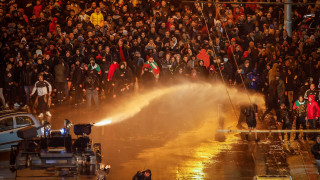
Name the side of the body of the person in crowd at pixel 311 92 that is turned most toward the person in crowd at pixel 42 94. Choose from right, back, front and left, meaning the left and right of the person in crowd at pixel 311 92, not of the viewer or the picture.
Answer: right

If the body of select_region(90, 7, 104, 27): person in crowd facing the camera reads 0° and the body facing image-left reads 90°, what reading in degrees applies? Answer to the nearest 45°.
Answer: approximately 0°

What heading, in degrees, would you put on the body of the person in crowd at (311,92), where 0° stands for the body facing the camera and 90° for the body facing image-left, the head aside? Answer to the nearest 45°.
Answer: approximately 0°
